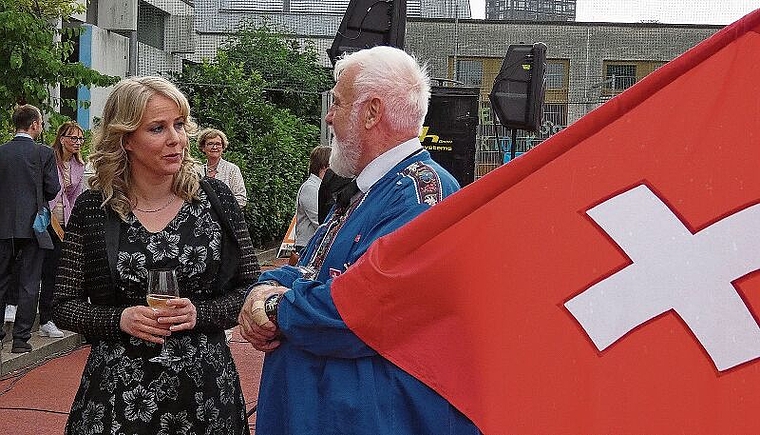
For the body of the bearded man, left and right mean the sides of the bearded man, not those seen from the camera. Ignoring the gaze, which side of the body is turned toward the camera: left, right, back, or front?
left

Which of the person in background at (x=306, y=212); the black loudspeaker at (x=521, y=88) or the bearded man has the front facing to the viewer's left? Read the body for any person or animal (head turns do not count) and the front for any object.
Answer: the bearded man

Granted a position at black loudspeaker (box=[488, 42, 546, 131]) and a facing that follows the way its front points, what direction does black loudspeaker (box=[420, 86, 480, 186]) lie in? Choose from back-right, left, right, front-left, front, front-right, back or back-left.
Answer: back-right

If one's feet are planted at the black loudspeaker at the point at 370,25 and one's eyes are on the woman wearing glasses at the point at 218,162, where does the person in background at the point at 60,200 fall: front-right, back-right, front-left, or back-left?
front-left

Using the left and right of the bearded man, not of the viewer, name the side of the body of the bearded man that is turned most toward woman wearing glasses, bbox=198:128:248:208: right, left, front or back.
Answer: right

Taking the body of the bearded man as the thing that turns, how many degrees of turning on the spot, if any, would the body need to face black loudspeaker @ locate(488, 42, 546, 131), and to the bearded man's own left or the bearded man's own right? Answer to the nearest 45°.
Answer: approximately 90° to the bearded man's own right

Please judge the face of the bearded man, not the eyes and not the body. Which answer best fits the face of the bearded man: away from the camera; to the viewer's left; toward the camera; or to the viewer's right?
to the viewer's left

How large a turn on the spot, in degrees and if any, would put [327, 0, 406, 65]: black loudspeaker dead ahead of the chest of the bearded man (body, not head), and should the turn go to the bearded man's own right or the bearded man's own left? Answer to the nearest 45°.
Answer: approximately 90° to the bearded man's own right
